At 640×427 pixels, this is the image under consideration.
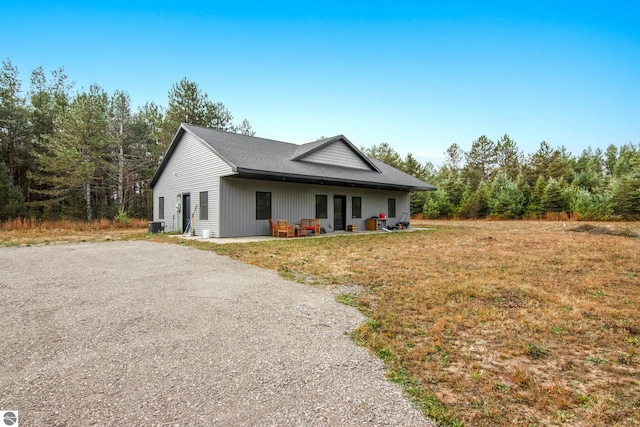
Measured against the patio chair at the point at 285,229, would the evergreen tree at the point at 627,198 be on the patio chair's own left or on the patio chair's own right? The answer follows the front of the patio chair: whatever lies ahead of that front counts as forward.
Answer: on the patio chair's own left

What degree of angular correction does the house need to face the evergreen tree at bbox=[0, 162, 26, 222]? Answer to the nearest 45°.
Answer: approximately 135° to its right

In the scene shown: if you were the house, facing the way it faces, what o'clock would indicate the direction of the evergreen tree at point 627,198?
The evergreen tree is roughly at 10 o'clock from the house.

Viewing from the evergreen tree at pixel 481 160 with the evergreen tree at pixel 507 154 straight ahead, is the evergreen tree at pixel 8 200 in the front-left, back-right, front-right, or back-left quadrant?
back-right

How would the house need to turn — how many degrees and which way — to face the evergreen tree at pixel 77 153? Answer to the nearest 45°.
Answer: approximately 180°

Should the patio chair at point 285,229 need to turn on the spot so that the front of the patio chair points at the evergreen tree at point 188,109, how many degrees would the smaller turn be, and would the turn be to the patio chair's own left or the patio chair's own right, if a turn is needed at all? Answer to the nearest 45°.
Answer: approximately 180°

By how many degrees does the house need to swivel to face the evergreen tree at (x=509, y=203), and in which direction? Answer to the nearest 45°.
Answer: approximately 90° to its left

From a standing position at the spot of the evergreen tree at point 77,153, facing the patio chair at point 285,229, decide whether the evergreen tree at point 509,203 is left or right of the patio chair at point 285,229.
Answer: left

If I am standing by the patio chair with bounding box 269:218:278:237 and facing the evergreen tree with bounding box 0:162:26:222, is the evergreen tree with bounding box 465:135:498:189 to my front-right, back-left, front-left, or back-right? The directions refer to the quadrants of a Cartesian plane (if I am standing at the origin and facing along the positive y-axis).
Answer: back-right

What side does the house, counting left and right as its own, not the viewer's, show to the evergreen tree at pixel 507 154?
left

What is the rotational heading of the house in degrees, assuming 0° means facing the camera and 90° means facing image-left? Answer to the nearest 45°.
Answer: approximately 315°
